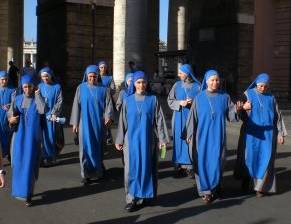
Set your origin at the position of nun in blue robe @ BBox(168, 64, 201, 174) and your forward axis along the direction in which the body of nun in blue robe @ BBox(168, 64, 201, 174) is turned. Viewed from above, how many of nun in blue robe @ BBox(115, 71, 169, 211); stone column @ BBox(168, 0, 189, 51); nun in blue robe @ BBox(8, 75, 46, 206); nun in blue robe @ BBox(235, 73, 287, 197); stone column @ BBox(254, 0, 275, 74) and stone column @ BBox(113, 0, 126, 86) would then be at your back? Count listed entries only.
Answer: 3

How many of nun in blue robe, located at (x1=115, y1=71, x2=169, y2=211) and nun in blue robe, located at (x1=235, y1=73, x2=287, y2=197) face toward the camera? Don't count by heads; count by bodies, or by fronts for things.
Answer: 2

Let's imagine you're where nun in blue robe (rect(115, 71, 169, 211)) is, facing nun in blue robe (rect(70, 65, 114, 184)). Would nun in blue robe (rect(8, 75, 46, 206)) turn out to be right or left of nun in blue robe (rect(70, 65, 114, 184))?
left

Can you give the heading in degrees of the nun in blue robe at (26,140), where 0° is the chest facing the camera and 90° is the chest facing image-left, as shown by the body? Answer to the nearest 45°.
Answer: approximately 0°

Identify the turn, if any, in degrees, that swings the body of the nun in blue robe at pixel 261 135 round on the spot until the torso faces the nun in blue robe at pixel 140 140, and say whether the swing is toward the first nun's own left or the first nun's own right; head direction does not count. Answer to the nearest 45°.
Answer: approximately 45° to the first nun's own right
